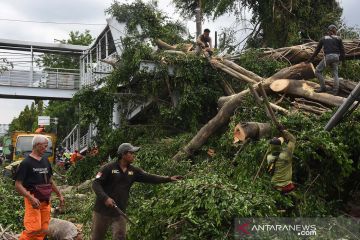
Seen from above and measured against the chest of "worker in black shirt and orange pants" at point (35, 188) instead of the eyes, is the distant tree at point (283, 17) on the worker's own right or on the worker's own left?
on the worker's own left

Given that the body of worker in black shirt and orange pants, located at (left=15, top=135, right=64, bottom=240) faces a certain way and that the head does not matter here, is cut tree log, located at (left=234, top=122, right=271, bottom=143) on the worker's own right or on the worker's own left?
on the worker's own left

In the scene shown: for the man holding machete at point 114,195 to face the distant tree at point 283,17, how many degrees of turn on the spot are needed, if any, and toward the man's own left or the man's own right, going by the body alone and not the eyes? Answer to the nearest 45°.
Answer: approximately 90° to the man's own left

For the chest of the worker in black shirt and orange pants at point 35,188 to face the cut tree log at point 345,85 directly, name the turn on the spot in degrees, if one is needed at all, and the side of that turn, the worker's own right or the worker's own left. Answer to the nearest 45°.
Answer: approximately 45° to the worker's own left

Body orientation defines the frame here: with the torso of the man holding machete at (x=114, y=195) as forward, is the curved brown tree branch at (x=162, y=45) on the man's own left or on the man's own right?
on the man's own left

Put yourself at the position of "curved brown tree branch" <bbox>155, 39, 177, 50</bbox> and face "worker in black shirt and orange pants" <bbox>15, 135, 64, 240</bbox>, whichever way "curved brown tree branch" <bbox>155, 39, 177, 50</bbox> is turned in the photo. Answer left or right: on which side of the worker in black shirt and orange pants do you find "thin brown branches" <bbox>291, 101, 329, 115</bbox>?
left

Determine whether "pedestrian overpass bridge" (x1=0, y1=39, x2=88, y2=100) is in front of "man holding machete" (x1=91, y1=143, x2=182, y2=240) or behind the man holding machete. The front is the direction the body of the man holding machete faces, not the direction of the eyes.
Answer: behind

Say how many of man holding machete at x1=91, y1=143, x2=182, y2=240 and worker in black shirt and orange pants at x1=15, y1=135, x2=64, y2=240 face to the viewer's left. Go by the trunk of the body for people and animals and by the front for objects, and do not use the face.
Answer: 0

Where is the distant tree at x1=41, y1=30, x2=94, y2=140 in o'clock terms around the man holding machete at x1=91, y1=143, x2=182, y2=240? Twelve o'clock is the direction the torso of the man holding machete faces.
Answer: The distant tree is roughly at 7 o'clock from the man holding machete.

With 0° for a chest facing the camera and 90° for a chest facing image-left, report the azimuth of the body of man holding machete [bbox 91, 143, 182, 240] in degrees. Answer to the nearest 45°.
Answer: approximately 315°

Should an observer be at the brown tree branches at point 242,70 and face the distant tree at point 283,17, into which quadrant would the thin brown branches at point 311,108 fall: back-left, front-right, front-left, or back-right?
back-right

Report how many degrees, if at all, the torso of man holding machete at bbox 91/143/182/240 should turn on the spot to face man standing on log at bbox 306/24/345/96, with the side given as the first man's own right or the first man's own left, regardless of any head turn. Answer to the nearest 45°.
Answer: approximately 90° to the first man's own left

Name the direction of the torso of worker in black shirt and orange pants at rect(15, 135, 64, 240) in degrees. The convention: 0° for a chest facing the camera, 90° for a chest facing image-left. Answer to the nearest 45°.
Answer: approximately 315°

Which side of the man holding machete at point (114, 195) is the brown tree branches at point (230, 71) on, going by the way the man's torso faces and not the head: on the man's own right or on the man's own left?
on the man's own left
